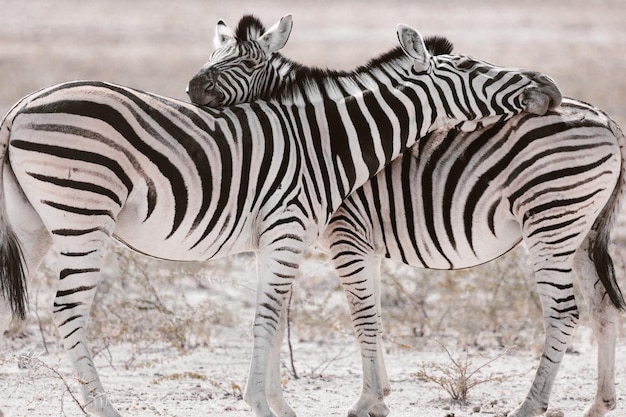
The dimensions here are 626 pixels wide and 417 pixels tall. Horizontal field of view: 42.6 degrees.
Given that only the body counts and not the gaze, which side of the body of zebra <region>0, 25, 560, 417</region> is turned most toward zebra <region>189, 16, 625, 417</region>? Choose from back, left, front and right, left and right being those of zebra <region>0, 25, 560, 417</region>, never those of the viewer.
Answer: front

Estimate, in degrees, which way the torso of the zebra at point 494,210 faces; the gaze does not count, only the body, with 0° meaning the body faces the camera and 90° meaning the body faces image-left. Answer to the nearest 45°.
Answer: approximately 90°

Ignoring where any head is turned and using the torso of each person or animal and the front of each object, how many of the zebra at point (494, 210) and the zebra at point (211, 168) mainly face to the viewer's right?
1

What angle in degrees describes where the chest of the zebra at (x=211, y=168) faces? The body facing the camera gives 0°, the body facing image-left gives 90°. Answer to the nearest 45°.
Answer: approximately 270°

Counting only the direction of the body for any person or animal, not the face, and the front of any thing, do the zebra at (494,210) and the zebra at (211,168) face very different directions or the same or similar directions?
very different directions
